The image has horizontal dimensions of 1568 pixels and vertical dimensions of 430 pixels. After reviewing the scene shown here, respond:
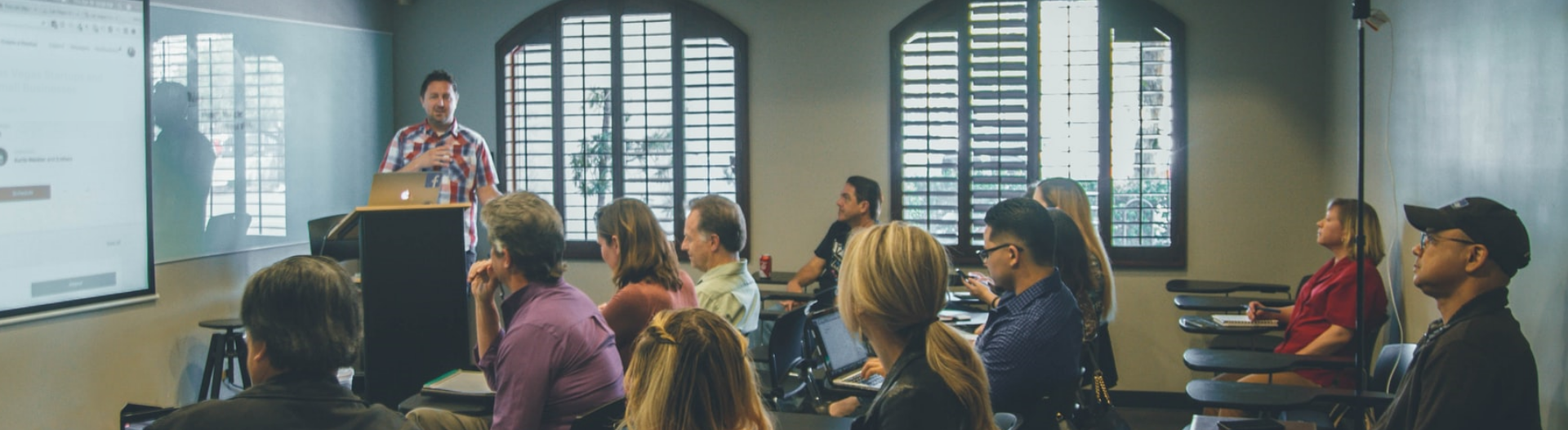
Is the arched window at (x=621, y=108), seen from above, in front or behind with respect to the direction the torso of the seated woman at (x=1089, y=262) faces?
in front

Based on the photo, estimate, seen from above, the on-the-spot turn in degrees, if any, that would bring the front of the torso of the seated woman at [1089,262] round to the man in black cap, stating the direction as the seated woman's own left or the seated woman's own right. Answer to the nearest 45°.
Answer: approximately 135° to the seated woman's own left

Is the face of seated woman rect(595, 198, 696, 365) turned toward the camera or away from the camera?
away from the camera

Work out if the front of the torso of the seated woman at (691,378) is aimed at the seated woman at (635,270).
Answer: yes

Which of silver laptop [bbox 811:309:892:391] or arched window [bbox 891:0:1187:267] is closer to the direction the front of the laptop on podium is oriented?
the arched window

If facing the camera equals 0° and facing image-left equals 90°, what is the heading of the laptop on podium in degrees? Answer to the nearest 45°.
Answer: approximately 180°

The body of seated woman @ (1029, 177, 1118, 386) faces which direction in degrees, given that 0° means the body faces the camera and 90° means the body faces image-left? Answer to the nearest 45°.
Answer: approximately 90°

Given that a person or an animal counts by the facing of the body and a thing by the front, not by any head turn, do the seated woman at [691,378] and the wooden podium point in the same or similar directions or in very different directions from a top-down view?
very different directions

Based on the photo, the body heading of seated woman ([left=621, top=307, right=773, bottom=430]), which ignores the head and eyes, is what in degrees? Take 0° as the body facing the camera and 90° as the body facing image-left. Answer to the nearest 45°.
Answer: approximately 180°

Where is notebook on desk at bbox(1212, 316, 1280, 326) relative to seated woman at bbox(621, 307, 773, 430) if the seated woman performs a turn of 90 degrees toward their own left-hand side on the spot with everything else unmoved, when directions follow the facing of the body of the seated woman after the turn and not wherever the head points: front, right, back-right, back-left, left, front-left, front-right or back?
back-right

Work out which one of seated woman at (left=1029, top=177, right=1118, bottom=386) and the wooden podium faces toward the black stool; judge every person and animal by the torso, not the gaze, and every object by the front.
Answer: the seated woman

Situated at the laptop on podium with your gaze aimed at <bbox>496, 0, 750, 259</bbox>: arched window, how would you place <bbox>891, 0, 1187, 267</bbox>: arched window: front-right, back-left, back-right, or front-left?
front-right

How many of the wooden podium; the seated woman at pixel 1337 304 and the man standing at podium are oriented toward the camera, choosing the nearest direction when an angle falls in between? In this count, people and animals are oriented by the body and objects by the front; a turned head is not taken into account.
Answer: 2

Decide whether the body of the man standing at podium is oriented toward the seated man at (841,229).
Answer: no

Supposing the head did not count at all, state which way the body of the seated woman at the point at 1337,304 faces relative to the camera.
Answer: to the viewer's left

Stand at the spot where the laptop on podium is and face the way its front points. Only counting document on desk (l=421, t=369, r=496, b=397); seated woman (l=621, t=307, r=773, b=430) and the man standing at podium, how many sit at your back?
2

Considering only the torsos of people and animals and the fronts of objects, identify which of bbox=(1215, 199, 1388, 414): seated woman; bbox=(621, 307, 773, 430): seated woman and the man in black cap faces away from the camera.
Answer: bbox=(621, 307, 773, 430): seated woman

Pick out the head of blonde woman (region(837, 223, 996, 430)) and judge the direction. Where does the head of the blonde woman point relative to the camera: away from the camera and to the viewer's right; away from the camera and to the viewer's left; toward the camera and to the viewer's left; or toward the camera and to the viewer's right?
away from the camera and to the viewer's left
